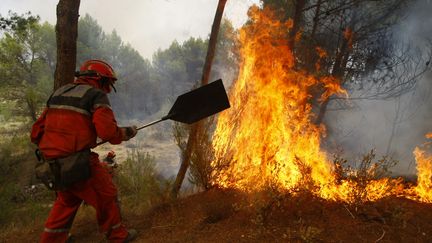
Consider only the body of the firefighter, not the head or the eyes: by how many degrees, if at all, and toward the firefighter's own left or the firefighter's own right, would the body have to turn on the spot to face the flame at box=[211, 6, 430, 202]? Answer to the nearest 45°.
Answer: approximately 45° to the firefighter's own right

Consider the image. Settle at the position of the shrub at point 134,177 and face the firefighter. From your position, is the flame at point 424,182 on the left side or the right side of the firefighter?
left

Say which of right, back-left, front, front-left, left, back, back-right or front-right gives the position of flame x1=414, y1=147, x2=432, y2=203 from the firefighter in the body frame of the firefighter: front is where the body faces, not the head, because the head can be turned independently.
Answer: front-right

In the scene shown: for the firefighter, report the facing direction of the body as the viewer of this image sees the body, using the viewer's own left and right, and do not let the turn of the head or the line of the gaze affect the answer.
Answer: facing away from the viewer and to the right of the viewer

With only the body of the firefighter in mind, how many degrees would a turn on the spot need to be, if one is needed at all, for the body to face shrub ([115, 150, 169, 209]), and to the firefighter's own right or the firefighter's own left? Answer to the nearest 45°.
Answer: approximately 45° to the firefighter's own left

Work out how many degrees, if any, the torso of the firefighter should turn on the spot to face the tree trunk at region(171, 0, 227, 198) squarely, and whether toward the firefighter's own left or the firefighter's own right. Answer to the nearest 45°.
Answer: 0° — they already face it

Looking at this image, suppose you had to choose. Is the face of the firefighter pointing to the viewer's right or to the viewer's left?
to the viewer's right
